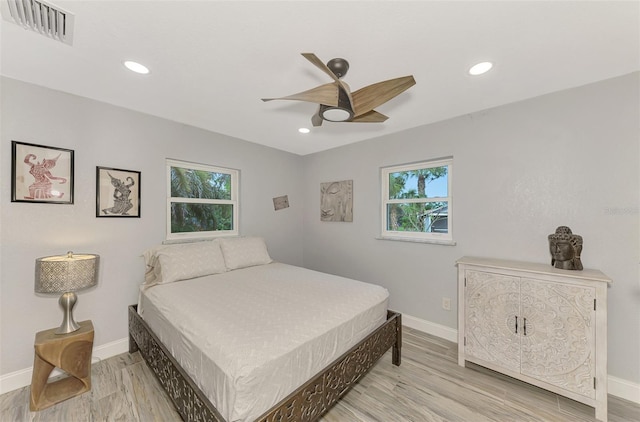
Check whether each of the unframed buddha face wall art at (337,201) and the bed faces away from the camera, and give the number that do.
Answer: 0

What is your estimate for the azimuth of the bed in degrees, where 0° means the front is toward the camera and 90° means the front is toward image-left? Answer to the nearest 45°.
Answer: approximately 315°

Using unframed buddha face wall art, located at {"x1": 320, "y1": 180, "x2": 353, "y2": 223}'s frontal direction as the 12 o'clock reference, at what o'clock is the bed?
The bed is roughly at 11 o'clock from the unframed buddha face wall art.

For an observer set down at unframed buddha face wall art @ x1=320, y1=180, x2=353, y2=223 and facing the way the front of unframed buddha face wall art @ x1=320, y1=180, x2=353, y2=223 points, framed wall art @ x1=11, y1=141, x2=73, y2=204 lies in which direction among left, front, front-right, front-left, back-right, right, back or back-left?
front

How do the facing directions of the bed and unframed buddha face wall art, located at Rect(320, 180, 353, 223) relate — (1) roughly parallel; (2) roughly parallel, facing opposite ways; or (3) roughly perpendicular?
roughly perpendicular

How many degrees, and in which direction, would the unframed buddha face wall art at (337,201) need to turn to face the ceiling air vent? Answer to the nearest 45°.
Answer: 0° — it already faces it

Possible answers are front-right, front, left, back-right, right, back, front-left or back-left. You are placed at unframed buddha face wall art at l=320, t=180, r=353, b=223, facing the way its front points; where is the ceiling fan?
front-left

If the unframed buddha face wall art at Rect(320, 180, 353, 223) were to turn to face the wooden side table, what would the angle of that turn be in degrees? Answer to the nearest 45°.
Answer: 0° — it already faces it

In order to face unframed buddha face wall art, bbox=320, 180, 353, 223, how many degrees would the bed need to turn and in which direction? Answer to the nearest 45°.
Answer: approximately 90° to its left

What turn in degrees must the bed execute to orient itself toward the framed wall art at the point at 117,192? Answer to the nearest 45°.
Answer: approximately 180°

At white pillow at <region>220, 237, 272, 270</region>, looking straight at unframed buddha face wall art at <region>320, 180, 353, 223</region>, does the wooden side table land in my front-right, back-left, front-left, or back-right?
back-right

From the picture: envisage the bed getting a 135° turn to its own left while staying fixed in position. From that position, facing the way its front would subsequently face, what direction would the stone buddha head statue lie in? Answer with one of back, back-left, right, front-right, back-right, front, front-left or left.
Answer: right

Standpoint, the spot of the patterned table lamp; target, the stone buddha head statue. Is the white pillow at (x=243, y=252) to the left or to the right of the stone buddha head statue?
left

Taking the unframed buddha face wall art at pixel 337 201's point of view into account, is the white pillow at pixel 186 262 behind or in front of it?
in front

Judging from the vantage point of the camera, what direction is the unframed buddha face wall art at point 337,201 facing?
facing the viewer and to the left of the viewer

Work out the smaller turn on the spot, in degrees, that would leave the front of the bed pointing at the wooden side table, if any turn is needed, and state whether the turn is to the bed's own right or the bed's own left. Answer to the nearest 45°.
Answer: approximately 135° to the bed's own right
